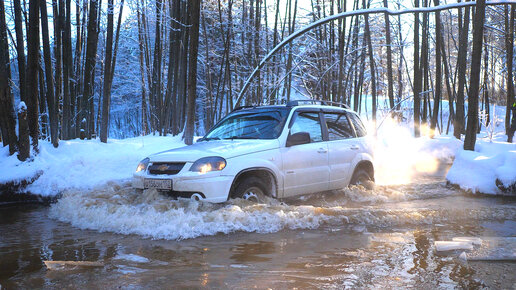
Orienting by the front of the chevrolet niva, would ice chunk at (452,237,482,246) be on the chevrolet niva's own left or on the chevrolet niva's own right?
on the chevrolet niva's own left

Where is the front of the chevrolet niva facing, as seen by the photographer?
facing the viewer and to the left of the viewer

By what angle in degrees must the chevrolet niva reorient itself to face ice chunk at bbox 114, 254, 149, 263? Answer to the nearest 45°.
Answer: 0° — it already faces it

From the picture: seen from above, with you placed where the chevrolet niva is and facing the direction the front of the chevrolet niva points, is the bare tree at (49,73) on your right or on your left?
on your right

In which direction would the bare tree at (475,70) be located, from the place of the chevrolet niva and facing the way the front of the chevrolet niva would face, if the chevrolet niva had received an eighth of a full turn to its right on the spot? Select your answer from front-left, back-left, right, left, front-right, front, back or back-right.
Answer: back-right

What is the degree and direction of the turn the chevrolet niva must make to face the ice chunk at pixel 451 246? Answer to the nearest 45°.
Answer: approximately 90° to its left

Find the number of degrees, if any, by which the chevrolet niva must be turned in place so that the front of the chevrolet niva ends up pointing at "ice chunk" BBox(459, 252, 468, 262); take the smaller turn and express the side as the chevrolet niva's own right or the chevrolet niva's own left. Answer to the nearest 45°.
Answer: approximately 90° to the chevrolet niva's own left

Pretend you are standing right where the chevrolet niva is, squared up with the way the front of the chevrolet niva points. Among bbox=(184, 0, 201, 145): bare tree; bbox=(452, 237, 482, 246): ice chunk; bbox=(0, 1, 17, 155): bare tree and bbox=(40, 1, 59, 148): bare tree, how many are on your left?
1

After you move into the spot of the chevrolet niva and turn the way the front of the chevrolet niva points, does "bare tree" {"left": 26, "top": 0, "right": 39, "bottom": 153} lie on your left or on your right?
on your right

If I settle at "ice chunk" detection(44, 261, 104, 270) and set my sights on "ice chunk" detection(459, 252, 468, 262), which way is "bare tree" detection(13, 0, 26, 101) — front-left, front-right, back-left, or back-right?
back-left

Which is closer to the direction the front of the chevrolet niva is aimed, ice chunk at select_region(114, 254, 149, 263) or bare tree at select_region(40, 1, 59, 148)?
the ice chunk

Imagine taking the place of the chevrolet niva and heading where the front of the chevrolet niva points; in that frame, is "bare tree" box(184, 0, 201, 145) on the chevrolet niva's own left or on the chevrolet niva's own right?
on the chevrolet niva's own right

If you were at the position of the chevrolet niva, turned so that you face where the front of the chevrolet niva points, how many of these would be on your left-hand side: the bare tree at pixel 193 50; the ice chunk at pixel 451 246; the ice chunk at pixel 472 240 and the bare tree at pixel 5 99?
2
